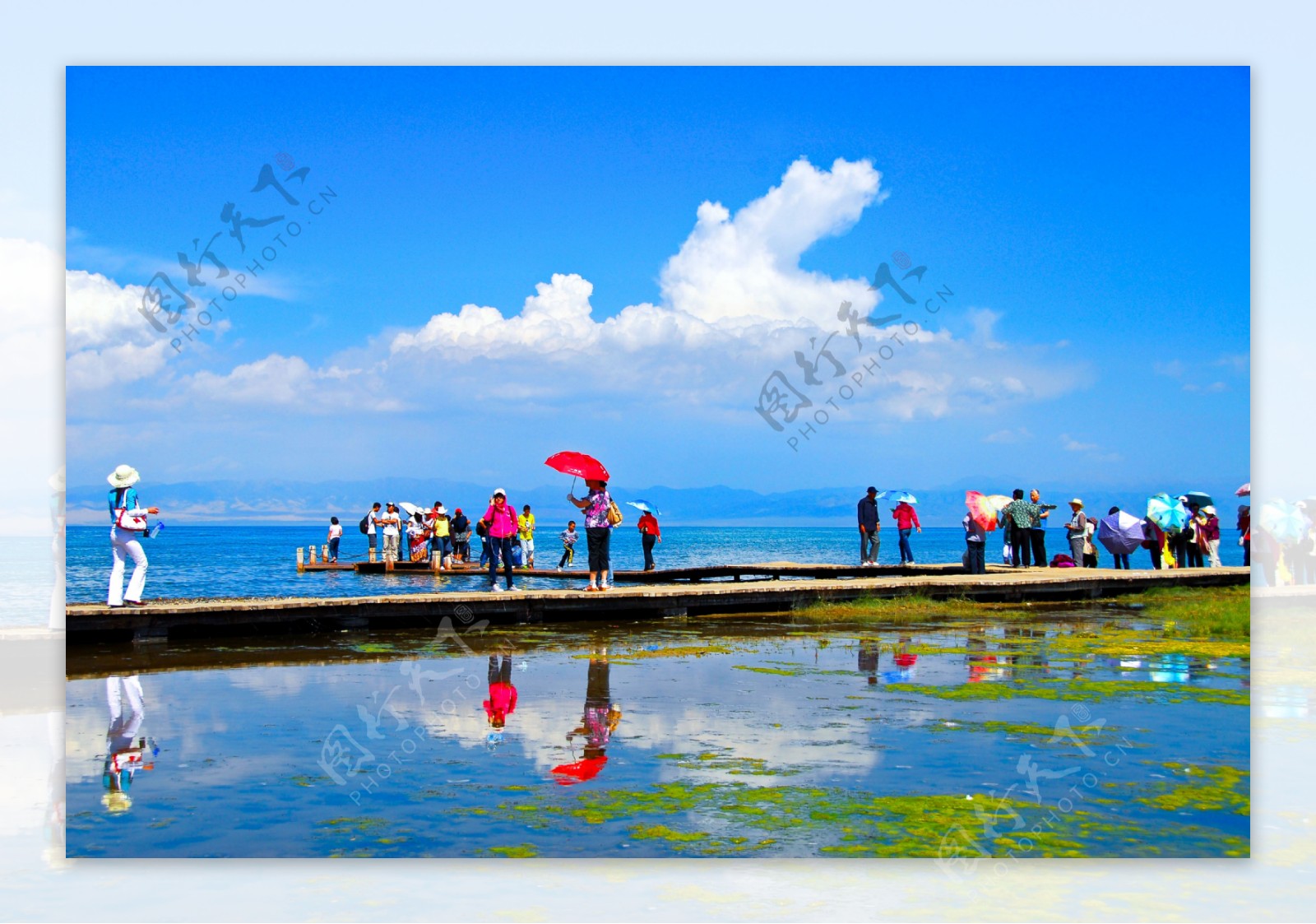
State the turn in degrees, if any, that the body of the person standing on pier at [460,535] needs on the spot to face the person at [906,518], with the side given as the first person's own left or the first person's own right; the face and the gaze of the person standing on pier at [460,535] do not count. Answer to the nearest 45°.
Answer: approximately 135° to the first person's own right

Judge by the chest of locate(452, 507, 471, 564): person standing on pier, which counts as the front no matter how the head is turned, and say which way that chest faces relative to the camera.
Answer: away from the camera
